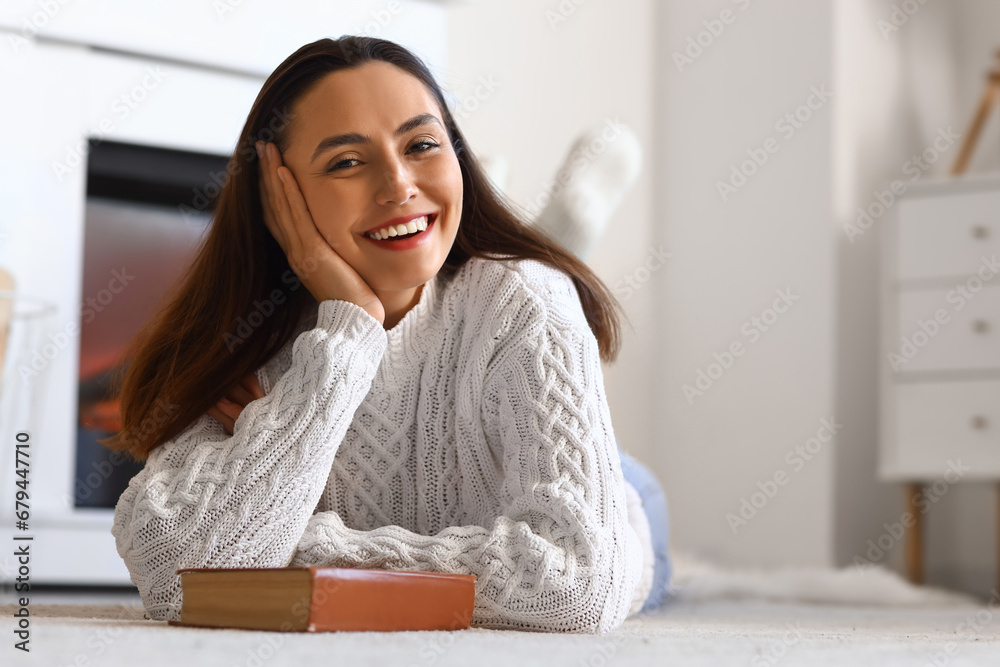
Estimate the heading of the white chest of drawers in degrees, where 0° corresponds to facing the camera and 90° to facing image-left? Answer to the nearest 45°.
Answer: approximately 0°

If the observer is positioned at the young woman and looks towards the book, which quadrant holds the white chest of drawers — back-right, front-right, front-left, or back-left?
back-left

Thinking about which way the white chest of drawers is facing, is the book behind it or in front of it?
in front

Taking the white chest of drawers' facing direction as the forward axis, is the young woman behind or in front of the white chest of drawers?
in front

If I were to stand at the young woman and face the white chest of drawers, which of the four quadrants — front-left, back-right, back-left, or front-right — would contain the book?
back-right
